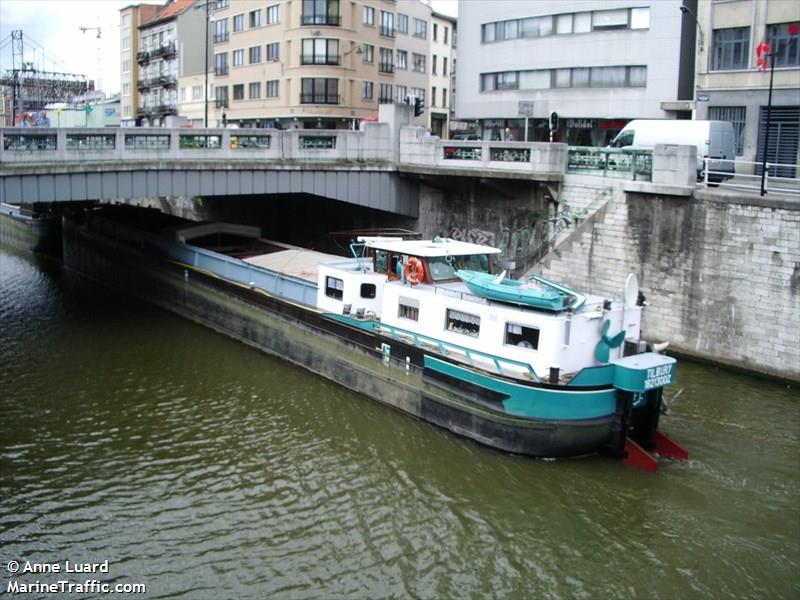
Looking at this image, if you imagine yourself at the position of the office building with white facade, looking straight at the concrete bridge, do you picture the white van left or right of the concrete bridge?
left

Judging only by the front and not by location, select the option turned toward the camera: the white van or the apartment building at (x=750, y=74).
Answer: the apartment building

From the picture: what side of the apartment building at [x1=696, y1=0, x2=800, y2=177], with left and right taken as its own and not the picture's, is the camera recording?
front

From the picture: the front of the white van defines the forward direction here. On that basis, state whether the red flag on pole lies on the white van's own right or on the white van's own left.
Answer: on the white van's own right

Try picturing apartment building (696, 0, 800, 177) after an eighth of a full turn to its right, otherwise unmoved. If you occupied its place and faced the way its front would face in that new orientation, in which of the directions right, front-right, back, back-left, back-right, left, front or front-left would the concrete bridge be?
front

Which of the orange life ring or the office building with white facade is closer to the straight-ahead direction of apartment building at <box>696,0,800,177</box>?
the orange life ring

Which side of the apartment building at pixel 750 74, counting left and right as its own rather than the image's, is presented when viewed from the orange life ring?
front

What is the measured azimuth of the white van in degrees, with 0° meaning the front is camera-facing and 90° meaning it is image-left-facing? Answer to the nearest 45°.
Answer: approximately 135°

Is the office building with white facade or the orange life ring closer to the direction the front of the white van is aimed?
the office building with white facade

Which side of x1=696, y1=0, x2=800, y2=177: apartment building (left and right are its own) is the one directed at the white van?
front

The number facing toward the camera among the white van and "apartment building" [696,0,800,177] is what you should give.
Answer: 1
